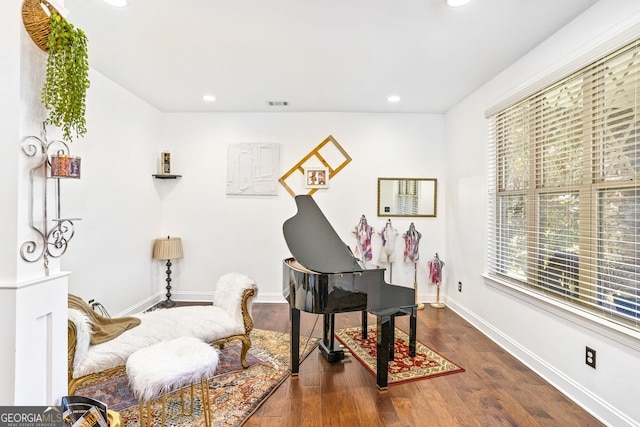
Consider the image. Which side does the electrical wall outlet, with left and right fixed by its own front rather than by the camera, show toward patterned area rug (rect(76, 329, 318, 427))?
front

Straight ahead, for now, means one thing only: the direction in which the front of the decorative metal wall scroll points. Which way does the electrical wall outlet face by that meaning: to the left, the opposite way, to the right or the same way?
the opposite way

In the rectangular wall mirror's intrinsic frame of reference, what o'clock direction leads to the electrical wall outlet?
The electrical wall outlet is roughly at 11 o'clock from the rectangular wall mirror.

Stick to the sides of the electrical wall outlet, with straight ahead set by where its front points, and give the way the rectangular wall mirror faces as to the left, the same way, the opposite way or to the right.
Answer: to the left

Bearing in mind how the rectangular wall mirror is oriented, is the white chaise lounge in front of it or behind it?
in front

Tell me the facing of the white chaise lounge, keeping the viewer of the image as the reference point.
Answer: facing the viewer and to the right of the viewer

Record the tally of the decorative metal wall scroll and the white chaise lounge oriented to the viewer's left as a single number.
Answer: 0

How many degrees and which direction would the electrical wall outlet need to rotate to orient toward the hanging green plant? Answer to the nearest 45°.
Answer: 0° — it already faces it

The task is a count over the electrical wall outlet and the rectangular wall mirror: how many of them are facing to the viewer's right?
0

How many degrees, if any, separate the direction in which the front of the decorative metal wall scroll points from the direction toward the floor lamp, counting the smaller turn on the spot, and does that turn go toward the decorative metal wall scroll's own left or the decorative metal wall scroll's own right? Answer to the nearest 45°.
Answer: approximately 90° to the decorative metal wall scroll's own left

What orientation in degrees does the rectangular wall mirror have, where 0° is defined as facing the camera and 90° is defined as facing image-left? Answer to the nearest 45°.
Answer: approximately 0°
